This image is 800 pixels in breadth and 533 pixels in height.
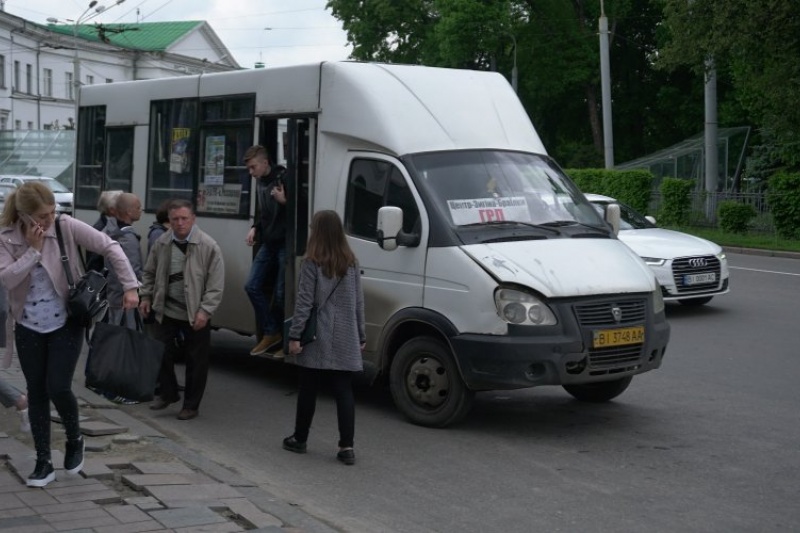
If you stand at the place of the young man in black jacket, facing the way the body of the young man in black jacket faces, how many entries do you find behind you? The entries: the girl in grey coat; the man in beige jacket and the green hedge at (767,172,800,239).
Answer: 1

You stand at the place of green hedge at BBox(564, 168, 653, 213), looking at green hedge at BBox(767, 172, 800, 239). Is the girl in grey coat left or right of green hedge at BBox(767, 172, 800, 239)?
right

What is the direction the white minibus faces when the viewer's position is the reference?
facing the viewer and to the right of the viewer

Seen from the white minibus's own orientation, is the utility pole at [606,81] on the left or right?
on its left

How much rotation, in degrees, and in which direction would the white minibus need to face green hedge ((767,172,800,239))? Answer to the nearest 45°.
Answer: approximately 90° to its left

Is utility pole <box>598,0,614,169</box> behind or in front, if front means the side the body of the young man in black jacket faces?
behind

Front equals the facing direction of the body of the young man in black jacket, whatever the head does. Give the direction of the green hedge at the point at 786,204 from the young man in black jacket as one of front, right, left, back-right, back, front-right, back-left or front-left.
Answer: back

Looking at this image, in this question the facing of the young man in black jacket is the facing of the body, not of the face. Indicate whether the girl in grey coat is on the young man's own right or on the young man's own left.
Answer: on the young man's own left

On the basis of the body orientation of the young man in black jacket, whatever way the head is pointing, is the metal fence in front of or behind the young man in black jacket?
behind

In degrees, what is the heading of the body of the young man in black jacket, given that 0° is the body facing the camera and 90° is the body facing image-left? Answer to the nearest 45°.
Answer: approximately 45°
